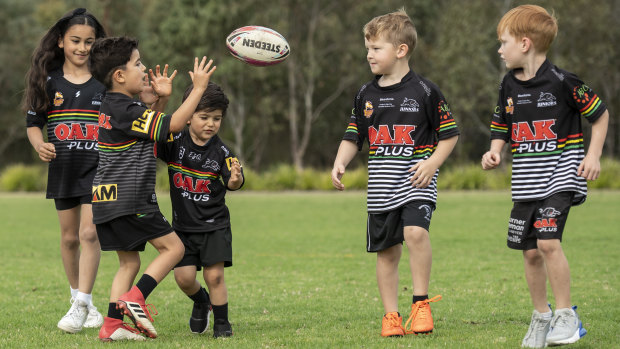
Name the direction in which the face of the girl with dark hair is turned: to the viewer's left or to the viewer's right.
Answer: to the viewer's right

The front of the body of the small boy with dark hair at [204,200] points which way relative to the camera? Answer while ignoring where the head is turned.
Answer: toward the camera

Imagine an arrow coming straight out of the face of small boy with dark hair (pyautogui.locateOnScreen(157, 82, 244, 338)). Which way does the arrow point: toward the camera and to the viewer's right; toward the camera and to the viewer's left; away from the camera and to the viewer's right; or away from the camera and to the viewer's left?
toward the camera and to the viewer's right

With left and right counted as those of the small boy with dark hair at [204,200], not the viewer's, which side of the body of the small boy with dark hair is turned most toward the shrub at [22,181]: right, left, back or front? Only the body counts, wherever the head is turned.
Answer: back

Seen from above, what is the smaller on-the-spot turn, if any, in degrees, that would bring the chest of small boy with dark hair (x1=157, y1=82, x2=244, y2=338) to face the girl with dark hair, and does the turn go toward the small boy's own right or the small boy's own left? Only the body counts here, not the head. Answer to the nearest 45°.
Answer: approximately 135° to the small boy's own right
